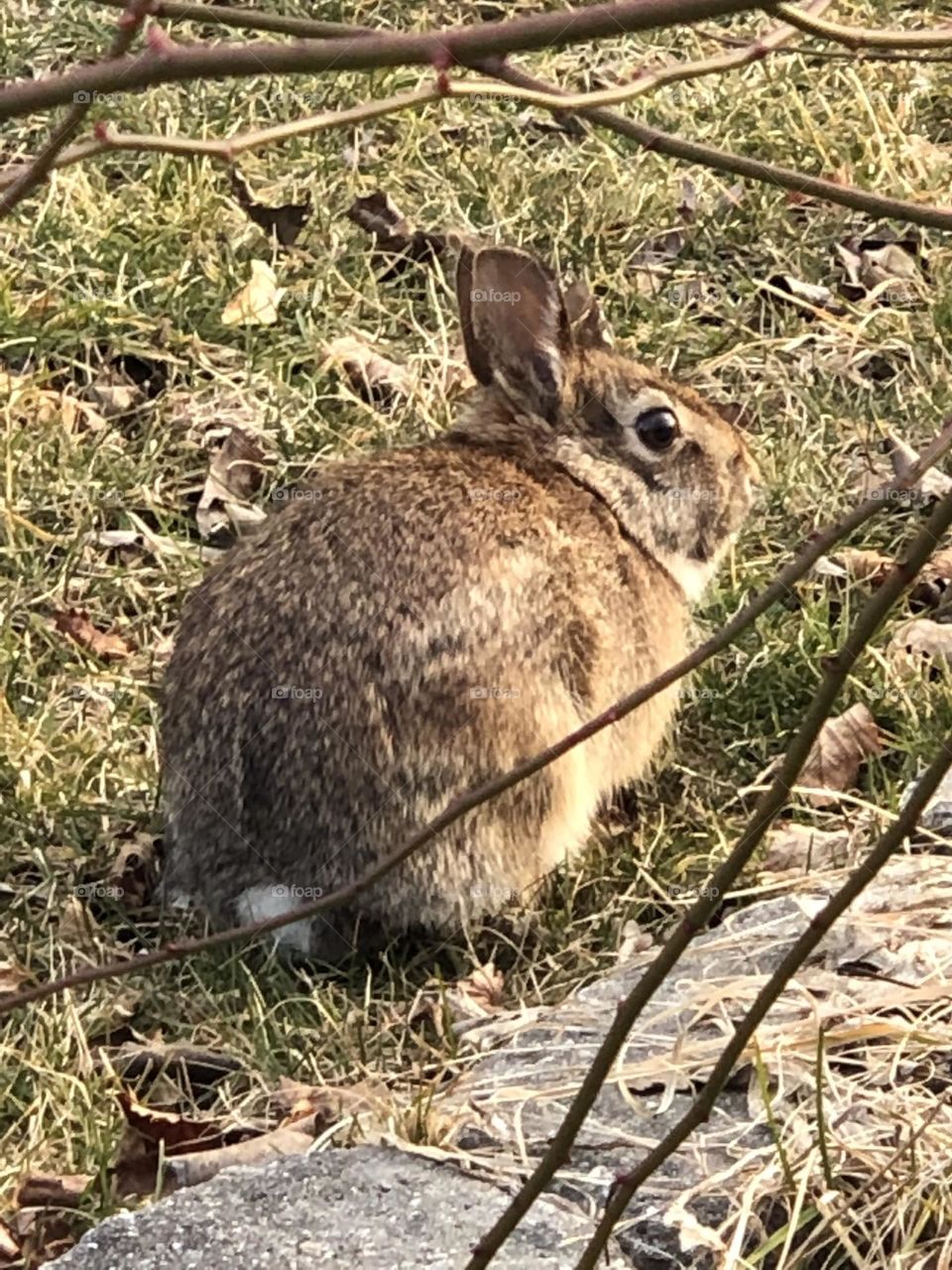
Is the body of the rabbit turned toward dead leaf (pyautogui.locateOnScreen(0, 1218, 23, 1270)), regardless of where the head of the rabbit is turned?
no

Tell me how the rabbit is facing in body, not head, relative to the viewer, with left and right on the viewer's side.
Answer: facing away from the viewer and to the right of the viewer

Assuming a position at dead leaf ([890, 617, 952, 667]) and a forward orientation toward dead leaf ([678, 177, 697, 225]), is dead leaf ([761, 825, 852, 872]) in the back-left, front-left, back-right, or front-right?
back-left

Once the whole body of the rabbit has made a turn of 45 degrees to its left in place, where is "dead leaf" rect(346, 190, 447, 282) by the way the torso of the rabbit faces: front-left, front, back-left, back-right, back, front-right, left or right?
front

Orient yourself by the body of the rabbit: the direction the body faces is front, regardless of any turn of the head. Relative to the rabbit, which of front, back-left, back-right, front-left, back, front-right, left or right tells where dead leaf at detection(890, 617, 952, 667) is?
front

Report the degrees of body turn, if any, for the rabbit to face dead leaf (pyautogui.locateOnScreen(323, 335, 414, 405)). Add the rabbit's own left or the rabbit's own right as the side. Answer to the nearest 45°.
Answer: approximately 45° to the rabbit's own left

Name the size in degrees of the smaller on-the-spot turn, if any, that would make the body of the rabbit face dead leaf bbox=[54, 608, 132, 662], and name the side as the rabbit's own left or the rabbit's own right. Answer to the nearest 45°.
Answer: approximately 90° to the rabbit's own left

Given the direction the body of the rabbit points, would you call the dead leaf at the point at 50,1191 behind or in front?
behind

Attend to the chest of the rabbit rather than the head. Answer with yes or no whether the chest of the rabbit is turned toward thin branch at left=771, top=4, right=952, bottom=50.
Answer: no

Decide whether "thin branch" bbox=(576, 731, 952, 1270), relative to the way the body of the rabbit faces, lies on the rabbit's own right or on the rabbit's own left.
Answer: on the rabbit's own right

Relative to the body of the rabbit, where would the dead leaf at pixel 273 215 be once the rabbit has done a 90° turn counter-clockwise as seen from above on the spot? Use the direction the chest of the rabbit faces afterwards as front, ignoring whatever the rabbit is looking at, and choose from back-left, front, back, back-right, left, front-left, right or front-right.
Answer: front-right

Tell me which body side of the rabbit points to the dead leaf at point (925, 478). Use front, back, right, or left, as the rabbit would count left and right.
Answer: front
